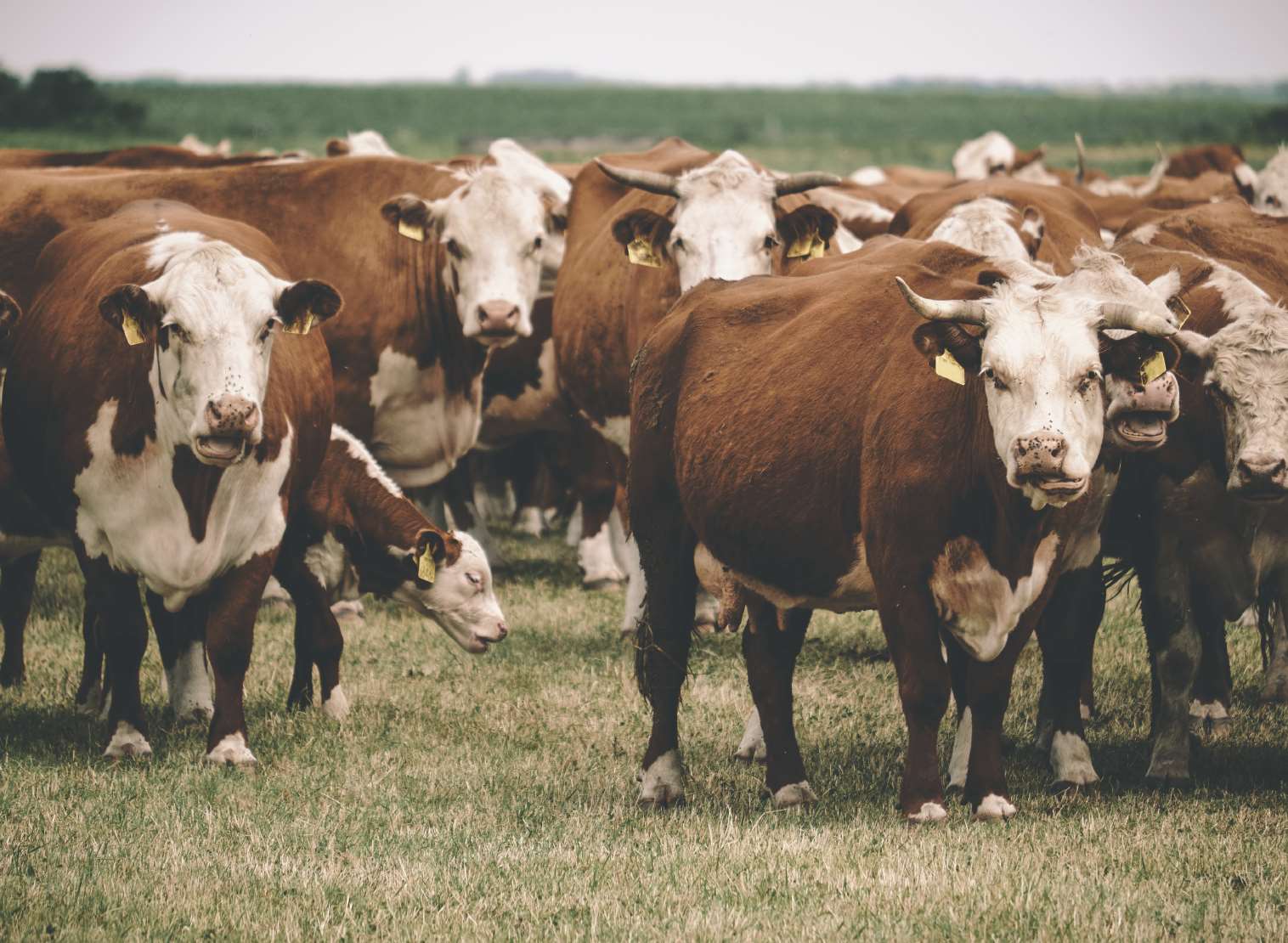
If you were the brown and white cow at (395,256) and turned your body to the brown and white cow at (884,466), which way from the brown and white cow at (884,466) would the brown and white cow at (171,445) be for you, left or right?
right

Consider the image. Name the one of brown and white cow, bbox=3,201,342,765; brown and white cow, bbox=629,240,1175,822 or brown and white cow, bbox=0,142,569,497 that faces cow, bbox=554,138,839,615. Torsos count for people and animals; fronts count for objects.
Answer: brown and white cow, bbox=0,142,569,497

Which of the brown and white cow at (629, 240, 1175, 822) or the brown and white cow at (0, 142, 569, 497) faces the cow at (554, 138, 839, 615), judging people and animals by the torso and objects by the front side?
the brown and white cow at (0, 142, 569, 497)

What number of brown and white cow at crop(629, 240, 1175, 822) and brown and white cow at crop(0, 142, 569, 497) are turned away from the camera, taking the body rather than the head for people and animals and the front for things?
0

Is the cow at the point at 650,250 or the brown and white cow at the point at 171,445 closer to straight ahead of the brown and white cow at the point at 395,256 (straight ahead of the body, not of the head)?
the cow

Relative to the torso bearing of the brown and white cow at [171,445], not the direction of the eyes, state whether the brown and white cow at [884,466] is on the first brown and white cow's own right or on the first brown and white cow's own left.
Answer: on the first brown and white cow's own left

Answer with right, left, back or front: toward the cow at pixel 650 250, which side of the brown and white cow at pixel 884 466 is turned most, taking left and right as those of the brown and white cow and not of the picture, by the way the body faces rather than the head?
back

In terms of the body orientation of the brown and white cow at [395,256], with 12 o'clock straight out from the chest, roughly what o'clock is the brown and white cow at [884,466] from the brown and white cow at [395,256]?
the brown and white cow at [884,466] is roughly at 1 o'clock from the brown and white cow at [395,256].

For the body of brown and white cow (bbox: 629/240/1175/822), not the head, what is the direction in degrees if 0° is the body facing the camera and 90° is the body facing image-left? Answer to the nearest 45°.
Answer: approximately 315°

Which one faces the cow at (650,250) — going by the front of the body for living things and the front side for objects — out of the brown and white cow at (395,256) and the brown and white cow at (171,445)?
the brown and white cow at (395,256)
